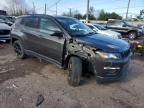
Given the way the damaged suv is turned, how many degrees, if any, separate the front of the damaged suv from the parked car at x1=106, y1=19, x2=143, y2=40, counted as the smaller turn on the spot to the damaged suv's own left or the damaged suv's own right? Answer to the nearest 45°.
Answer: approximately 90° to the damaged suv's own left
